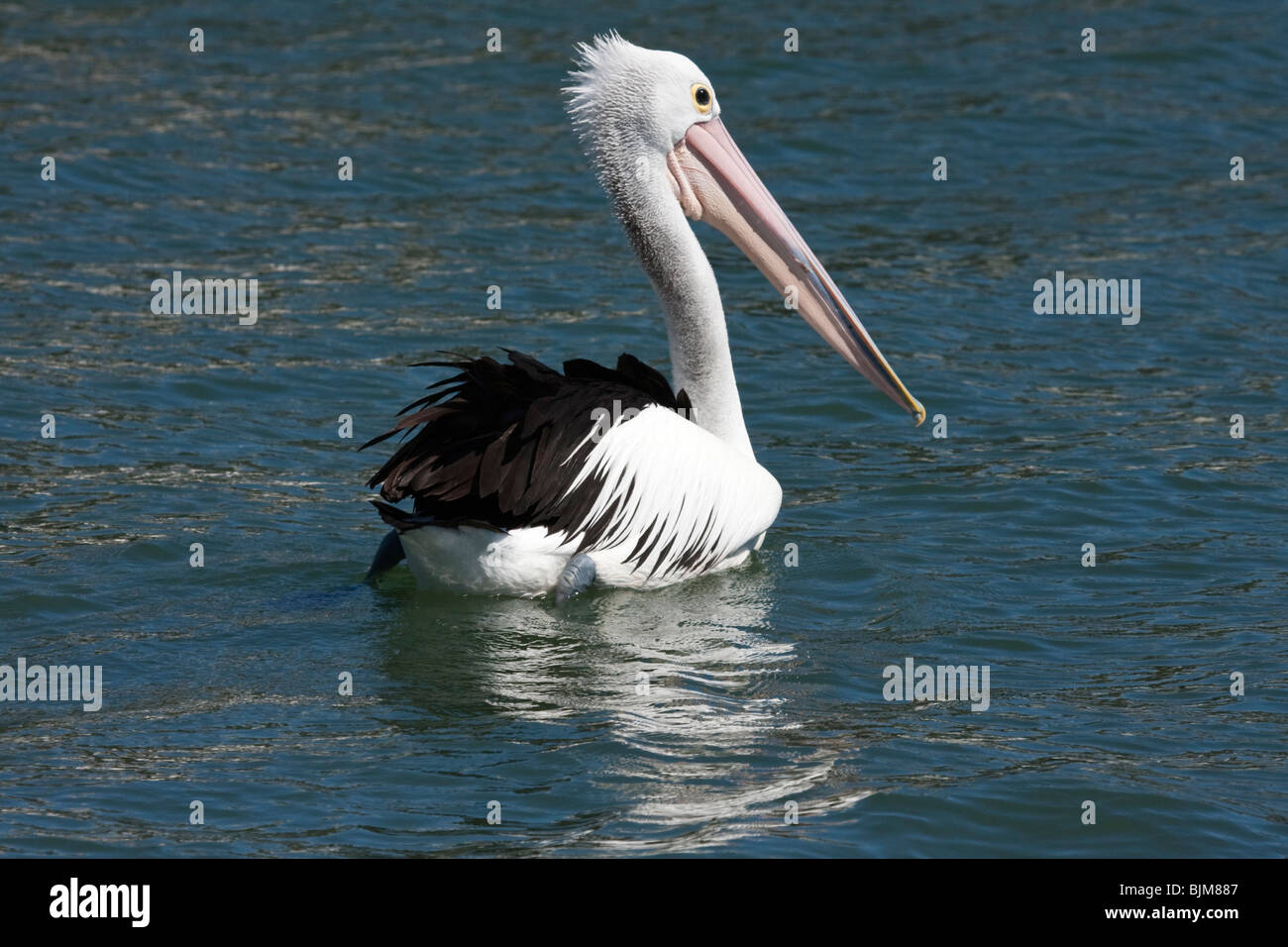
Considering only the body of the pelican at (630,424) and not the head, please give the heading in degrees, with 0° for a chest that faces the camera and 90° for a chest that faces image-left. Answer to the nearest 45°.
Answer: approximately 270°
